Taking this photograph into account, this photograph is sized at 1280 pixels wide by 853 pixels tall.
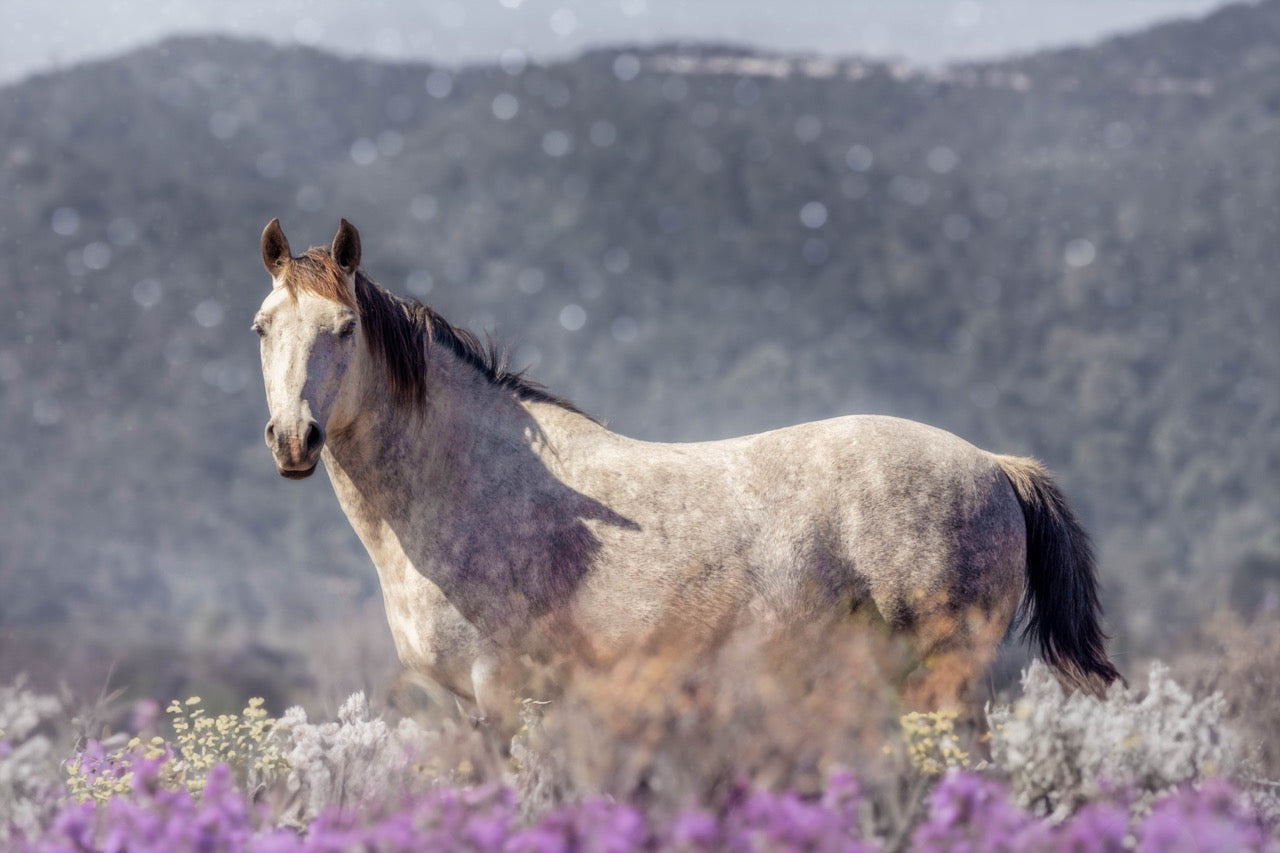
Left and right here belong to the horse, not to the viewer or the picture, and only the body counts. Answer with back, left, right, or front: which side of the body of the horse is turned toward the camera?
left

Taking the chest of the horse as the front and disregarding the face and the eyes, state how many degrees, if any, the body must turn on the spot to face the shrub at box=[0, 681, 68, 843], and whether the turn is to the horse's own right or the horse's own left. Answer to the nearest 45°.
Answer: approximately 45° to the horse's own left
